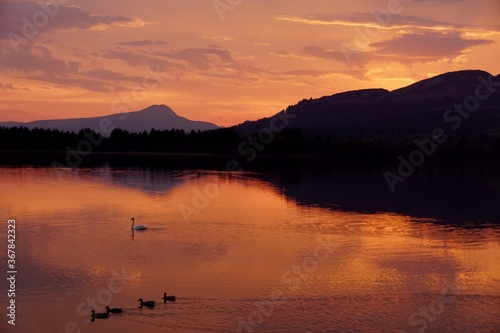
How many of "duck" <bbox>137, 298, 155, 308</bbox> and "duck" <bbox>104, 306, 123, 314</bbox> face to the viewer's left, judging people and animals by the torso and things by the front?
2

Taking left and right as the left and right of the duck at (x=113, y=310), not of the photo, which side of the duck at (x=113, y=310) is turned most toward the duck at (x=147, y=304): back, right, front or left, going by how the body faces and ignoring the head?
back

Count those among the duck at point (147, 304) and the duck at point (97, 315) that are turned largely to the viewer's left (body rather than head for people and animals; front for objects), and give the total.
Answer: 2

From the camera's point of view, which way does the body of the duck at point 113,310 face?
to the viewer's left

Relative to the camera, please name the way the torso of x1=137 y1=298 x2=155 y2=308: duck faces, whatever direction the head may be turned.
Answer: to the viewer's left

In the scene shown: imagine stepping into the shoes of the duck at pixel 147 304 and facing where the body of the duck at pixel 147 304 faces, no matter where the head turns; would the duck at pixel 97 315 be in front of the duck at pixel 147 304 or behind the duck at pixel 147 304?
in front

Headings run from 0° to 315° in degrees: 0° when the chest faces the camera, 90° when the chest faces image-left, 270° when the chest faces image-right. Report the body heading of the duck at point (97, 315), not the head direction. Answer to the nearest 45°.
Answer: approximately 90°

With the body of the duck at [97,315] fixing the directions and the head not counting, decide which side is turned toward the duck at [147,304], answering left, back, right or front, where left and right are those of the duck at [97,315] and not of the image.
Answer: back

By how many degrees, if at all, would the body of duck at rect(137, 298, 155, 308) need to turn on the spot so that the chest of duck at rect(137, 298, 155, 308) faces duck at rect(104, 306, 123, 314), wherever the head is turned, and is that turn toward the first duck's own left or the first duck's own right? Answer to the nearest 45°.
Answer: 0° — it already faces it
